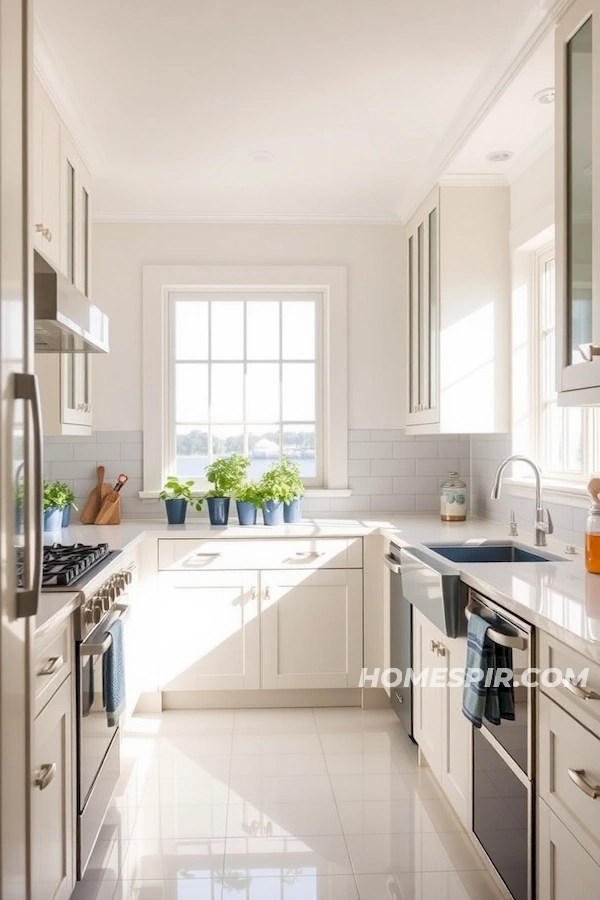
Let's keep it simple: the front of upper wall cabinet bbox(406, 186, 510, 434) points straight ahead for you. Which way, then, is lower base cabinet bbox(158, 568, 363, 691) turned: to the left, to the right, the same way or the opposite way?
to the left

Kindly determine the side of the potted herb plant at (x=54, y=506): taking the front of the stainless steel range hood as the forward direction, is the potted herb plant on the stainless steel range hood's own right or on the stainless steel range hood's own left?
on the stainless steel range hood's own left

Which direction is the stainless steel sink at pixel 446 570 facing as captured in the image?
to the viewer's left

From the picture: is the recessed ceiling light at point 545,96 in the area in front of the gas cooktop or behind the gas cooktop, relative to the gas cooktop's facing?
in front

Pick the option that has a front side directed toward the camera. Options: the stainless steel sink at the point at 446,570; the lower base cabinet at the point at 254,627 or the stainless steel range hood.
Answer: the lower base cabinet

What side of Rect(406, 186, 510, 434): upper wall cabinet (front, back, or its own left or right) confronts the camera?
left

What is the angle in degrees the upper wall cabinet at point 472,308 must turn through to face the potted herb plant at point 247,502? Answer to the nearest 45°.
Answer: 0° — it already faces it

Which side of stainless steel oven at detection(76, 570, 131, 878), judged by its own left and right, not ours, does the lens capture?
right

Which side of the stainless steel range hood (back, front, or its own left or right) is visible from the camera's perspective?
right

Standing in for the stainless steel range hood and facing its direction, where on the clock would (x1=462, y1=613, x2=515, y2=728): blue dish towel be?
The blue dish towel is roughly at 1 o'clock from the stainless steel range hood.

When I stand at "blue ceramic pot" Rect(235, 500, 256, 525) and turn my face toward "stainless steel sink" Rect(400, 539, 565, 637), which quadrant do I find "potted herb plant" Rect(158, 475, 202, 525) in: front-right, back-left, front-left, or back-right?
back-right

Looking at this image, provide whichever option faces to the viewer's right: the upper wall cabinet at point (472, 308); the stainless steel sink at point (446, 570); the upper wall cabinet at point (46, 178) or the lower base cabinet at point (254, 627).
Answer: the upper wall cabinet at point (46, 178)

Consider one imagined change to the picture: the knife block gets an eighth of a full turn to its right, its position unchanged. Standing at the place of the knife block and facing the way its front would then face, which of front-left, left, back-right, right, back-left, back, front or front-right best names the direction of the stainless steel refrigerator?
front-right

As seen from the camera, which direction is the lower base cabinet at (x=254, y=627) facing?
toward the camera

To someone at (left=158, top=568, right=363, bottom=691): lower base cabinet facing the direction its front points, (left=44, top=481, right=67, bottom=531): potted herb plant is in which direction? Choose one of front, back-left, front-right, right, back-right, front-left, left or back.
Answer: right

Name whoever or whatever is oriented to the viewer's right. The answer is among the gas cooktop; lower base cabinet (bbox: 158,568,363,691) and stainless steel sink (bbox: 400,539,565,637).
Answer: the gas cooktop
